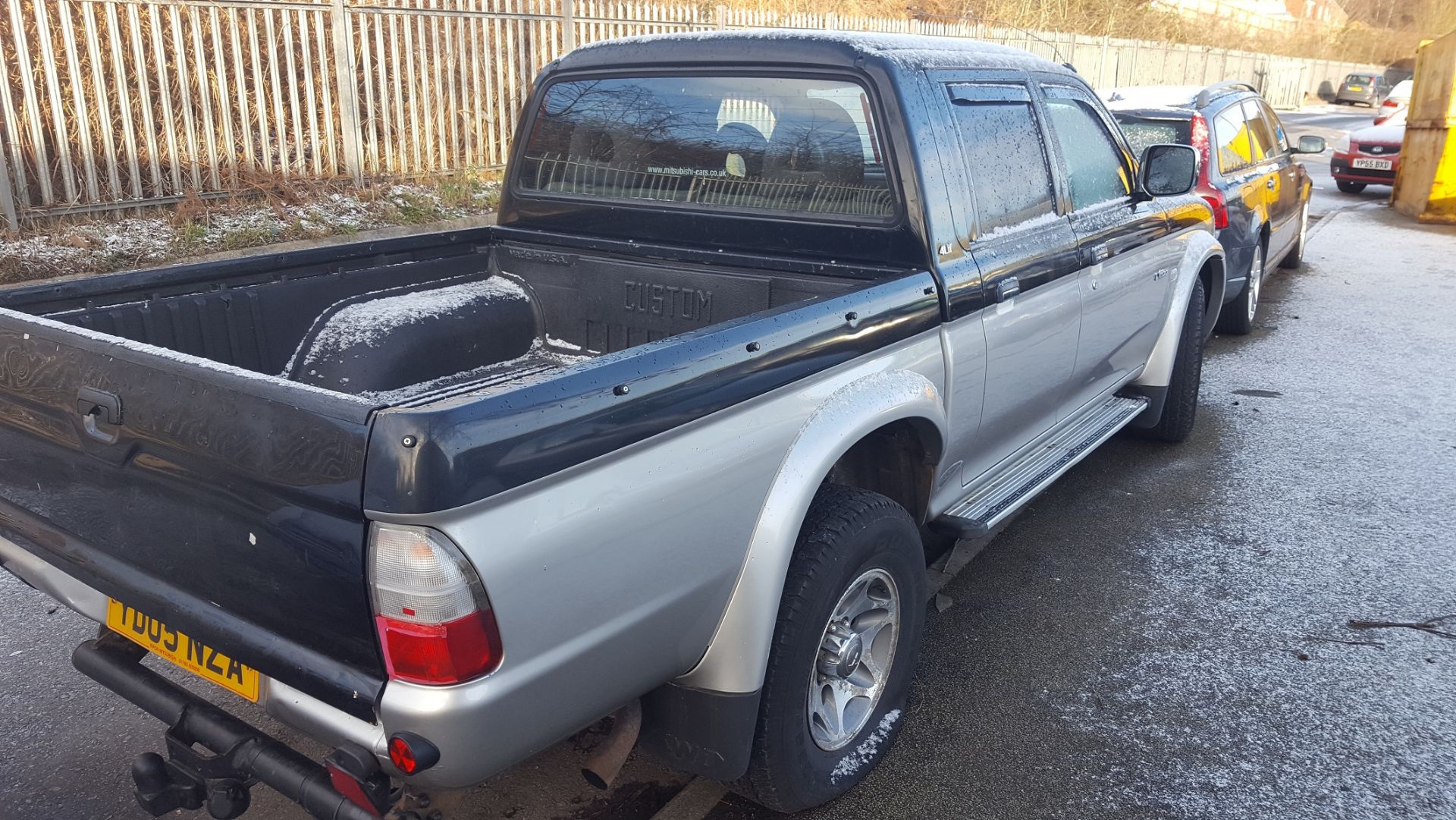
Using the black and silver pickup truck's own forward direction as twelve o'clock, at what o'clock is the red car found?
The red car is roughly at 12 o'clock from the black and silver pickup truck.

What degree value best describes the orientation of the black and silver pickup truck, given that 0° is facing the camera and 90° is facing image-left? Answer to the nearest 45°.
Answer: approximately 225°

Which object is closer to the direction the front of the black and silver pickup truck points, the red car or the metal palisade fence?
the red car
